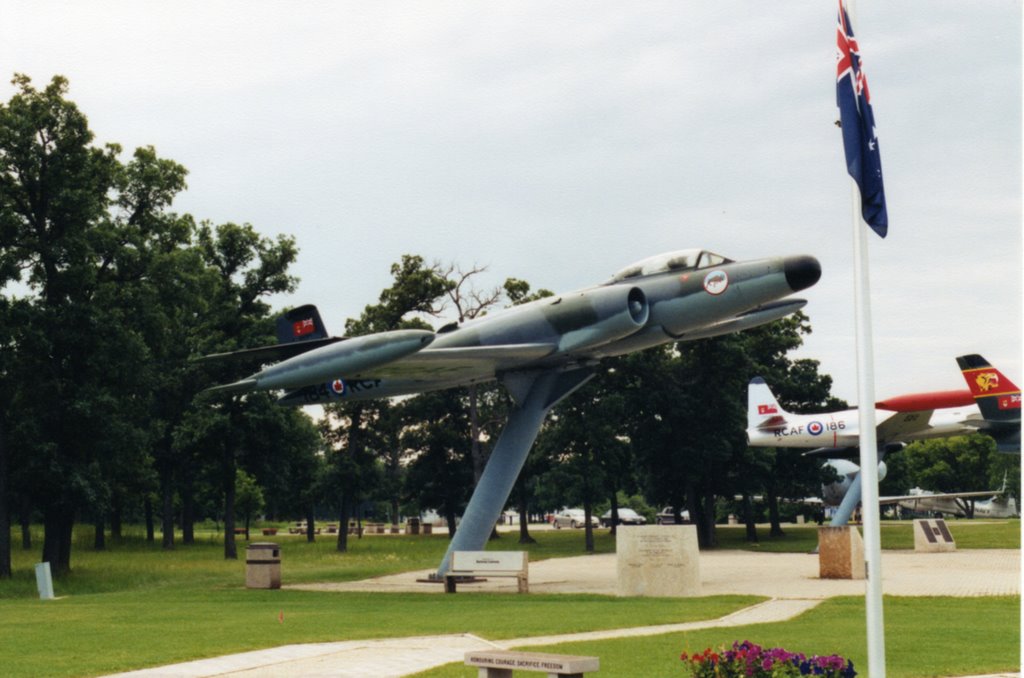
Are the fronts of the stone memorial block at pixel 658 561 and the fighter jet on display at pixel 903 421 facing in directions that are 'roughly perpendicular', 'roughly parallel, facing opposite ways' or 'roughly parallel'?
roughly perpendicular

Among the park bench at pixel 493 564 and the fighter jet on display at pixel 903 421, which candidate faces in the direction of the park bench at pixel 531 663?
the park bench at pixel 493 564

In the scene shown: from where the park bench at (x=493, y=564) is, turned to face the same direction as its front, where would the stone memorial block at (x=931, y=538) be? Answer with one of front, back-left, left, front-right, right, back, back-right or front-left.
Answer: back-left

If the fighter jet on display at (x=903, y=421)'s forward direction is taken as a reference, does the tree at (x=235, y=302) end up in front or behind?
behind

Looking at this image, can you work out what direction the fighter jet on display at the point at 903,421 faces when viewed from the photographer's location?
facing to the right of the viewer

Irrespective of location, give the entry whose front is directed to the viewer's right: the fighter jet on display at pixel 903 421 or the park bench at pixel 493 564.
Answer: the fighter jet on display

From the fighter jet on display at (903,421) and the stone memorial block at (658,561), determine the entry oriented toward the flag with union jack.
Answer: the stone memorial block

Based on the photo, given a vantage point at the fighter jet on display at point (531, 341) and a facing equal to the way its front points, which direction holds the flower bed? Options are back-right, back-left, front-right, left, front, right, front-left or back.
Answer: front-right

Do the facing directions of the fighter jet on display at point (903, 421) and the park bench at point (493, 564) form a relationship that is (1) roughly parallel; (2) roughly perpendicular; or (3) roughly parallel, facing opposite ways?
roughly perpendicular

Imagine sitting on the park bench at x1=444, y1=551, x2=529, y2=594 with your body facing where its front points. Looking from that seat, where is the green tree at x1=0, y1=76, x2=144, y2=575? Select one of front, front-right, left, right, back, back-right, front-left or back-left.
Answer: back-right
